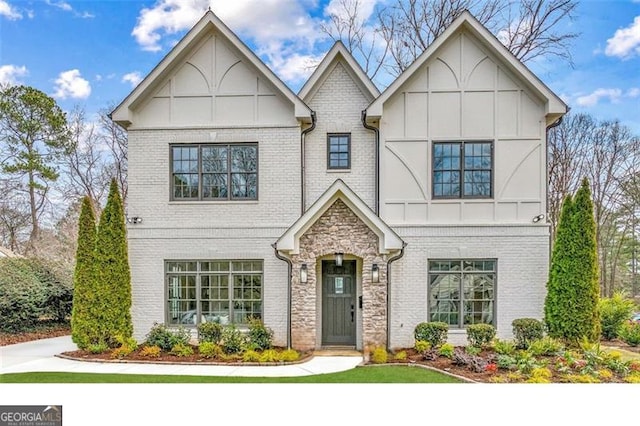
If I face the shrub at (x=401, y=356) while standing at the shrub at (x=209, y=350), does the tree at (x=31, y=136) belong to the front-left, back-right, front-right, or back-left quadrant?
back-left

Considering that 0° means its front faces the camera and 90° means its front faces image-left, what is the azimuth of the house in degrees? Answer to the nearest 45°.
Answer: approximately 0°

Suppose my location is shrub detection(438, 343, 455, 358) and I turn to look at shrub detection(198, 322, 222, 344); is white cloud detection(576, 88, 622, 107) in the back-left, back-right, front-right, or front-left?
back-right

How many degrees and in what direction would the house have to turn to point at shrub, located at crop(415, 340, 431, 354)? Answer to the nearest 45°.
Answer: approximately 45° to its left
